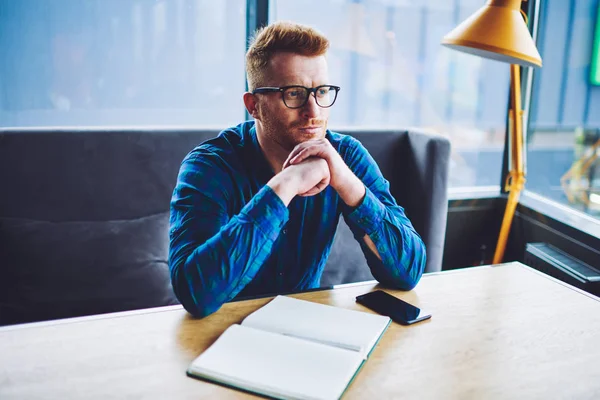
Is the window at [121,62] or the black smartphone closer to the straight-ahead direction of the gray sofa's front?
the black smartphone

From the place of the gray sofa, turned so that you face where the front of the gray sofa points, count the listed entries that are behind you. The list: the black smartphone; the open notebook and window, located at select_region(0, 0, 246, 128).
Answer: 1

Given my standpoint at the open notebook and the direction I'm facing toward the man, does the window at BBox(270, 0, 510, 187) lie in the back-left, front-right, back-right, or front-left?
front-right

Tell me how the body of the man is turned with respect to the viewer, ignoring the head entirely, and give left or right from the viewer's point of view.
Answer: facing the viewer and to the right of the viewer

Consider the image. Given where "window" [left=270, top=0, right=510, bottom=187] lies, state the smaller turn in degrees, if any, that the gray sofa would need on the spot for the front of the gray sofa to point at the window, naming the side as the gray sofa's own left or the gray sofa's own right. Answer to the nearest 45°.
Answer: approximately 135° to the gray sofa's own left

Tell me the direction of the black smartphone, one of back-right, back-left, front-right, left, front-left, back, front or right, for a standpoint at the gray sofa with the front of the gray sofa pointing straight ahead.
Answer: front-left

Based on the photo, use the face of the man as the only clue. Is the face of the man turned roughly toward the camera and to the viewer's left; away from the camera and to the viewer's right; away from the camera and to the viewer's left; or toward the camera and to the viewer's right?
toward the camera and to the viewer's right

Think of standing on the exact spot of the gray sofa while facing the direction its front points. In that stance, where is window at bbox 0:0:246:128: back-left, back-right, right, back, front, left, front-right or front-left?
back

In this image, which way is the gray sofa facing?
toward the camera

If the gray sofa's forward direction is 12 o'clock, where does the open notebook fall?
The open notebook is roughly at 11 o'clock from the gray sofa.

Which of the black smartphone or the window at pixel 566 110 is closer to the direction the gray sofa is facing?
the black smartphone

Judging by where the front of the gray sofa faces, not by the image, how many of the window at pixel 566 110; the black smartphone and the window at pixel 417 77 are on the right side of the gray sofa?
0
